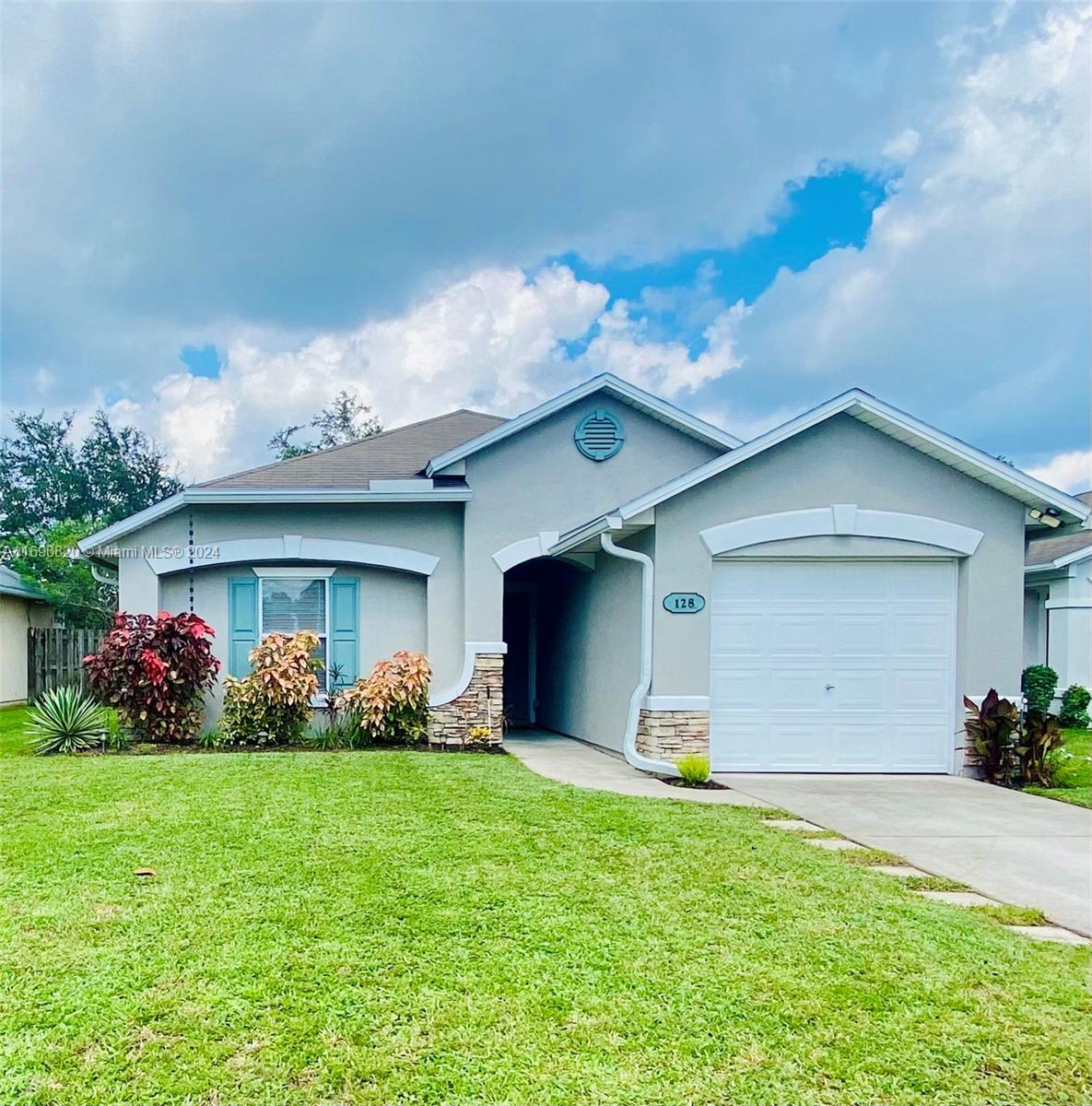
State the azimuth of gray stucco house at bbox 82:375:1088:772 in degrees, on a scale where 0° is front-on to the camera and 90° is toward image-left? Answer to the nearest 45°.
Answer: approximately 0°

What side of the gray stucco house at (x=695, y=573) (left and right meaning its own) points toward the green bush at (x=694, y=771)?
front
